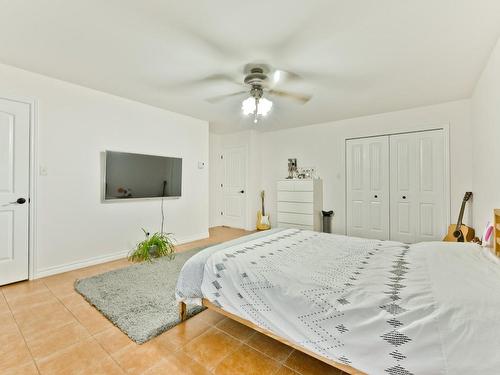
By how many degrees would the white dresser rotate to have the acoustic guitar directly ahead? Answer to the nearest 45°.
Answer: approximately 90° to its left

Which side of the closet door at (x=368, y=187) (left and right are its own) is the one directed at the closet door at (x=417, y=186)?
left

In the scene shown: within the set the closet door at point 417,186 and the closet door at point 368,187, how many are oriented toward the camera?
2

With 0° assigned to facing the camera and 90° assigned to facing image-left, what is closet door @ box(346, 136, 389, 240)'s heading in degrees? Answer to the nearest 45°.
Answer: approximately 0°

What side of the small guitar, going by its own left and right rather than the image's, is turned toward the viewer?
front

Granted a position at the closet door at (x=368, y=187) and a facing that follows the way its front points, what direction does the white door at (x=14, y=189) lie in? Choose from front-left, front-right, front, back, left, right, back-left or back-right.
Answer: front-right

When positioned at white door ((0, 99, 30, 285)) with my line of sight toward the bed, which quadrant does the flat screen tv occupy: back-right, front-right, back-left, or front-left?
front-left

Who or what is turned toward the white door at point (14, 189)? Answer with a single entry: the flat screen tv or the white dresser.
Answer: the white dresser

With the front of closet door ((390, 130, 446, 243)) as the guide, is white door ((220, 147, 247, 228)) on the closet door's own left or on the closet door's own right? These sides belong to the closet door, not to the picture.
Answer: on the closet door's own right

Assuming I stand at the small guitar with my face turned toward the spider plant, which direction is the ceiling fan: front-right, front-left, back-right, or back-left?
front-left

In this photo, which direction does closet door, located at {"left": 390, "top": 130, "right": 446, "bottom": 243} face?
toward the camera

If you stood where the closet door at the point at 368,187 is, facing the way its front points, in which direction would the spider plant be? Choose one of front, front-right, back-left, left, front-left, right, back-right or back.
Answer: front-right

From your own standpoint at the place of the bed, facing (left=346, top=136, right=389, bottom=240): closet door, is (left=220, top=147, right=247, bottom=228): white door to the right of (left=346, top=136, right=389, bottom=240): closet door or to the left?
left

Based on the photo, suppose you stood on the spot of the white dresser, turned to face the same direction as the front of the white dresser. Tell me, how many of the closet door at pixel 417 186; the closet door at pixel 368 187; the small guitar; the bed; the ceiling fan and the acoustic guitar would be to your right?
1

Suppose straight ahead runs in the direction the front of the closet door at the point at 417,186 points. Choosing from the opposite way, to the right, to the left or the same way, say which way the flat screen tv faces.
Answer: to the left

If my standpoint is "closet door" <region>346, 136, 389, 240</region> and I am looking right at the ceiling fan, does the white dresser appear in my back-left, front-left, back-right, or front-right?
front-right
